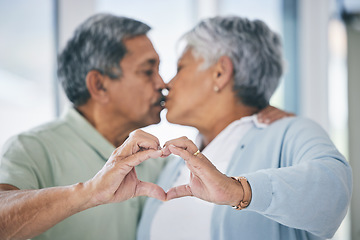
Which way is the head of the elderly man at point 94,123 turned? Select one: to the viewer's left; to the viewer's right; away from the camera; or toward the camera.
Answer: to the viewer's right

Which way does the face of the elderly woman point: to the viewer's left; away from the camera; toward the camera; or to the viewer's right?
to the viewer's left

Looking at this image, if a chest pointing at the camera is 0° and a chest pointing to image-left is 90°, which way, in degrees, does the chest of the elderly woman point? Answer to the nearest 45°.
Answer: approximately 45°
